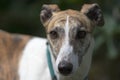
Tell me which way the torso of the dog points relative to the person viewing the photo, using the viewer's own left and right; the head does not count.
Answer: facing the viewer and to the right of the viewer
